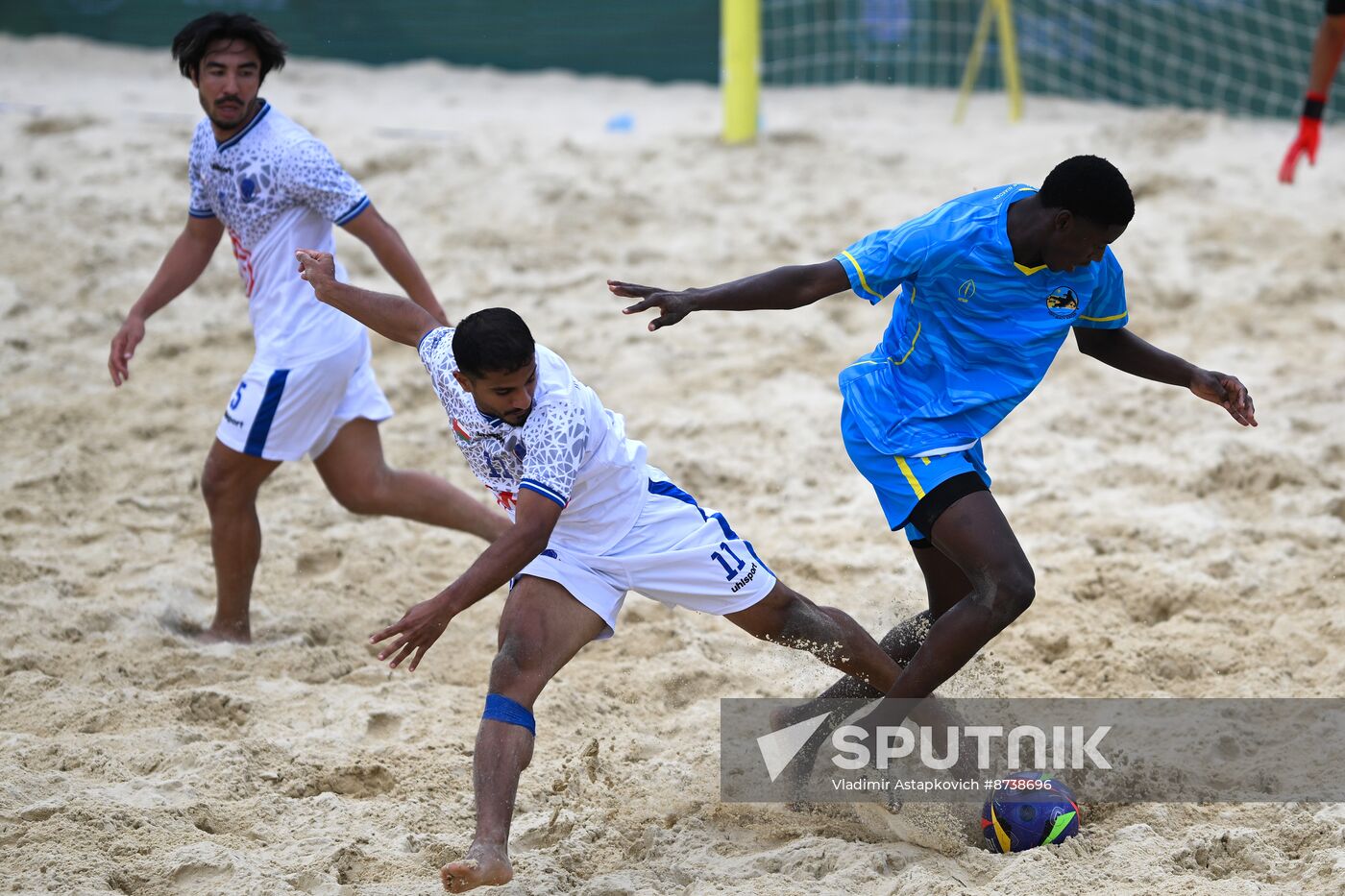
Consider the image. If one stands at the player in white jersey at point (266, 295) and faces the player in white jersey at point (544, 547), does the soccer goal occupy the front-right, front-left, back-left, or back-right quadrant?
back-left

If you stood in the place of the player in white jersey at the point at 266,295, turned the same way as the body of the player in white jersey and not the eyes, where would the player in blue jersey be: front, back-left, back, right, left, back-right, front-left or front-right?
left

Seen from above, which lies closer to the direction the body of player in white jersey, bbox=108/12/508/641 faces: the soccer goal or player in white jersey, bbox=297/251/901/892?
the player in white jersey

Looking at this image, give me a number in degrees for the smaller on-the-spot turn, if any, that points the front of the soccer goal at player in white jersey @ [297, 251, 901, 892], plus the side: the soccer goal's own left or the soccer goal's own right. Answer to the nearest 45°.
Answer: approximately 45° to the soccer goal's own left

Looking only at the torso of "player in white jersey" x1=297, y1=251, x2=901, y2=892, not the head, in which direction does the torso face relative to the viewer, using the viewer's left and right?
facing the viewer and to the left of the viewer

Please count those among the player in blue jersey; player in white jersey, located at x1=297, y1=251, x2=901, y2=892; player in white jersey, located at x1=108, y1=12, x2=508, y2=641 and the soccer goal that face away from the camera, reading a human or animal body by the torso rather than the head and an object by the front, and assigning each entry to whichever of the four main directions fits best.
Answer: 0

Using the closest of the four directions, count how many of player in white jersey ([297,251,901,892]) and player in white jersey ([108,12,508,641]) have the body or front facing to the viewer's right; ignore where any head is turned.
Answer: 0

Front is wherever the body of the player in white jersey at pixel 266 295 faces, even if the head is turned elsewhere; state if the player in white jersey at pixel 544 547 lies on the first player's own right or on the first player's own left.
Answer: on the first player's own left
